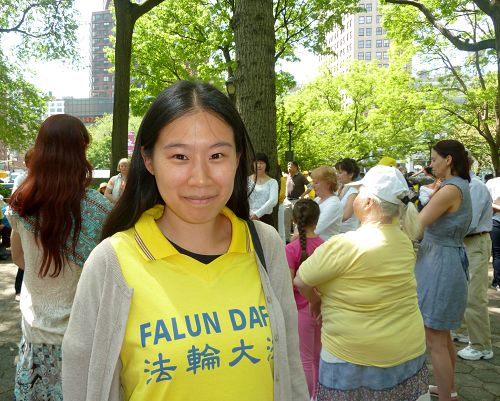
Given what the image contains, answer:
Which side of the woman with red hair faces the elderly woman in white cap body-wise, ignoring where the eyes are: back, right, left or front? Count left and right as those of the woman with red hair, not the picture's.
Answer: right

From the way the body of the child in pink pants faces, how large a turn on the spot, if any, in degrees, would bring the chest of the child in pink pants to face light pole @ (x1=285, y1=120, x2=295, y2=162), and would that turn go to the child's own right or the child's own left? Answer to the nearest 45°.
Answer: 0° — they already face it

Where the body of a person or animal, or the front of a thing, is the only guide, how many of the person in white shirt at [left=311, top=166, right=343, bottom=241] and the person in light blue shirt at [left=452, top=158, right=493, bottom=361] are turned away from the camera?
0

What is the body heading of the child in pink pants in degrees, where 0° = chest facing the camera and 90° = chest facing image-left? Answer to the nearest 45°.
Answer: approximately 180°

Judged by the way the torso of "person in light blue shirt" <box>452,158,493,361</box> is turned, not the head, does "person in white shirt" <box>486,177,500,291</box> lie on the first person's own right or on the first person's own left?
on the first person's own right

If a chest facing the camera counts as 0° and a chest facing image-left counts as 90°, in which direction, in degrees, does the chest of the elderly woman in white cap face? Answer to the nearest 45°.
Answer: approximately 135°

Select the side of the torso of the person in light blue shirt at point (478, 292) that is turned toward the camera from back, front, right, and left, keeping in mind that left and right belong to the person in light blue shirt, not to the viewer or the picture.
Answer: left

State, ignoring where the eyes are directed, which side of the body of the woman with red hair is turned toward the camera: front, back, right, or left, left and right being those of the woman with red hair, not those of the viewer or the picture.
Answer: back

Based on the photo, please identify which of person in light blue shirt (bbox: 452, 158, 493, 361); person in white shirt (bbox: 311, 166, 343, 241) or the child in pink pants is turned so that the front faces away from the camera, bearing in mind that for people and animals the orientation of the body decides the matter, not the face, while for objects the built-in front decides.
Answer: the child in pink pants
